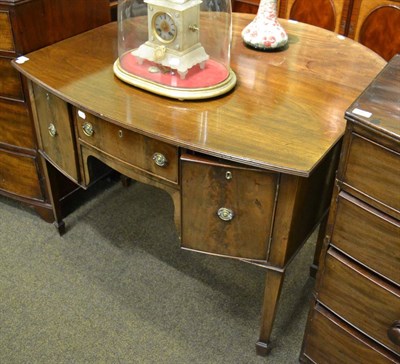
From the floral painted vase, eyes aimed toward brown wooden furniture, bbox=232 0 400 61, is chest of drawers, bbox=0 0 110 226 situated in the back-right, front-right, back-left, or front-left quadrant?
back-left

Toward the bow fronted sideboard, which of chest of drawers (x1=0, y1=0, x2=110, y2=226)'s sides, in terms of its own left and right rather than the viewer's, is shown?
left

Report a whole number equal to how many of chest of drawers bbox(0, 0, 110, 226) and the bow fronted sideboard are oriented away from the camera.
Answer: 0

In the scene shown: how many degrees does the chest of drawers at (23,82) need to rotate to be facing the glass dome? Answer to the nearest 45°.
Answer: approximately 90° to its left

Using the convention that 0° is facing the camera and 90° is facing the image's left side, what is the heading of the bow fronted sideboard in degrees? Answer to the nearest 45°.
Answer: approximately 45°

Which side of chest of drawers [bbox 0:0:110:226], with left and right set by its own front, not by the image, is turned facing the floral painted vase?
left

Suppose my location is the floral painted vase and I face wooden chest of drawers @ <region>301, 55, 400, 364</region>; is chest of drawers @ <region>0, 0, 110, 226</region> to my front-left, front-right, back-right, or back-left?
back-right

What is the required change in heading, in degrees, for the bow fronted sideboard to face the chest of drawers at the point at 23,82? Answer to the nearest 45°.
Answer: approximately 90° to its right

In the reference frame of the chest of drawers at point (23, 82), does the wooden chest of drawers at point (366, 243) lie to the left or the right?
on its left
